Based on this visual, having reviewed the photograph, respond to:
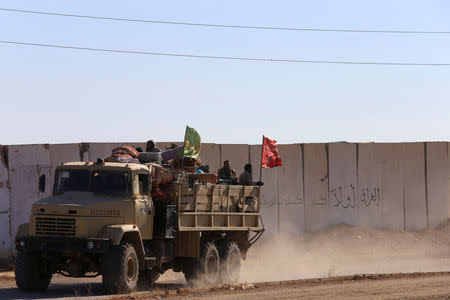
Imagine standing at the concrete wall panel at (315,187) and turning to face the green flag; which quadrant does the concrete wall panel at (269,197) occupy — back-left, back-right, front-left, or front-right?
front-right

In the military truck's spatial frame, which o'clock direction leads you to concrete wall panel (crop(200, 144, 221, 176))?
The concrete wall panel is roughly at 5 o'clock from the military truck.

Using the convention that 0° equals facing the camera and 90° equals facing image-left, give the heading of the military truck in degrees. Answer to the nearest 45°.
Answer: approximately 45°

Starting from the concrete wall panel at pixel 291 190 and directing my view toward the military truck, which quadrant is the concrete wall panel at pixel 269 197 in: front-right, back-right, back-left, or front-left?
front-right

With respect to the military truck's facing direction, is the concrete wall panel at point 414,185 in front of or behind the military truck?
behind

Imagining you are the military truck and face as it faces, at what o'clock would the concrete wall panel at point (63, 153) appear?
The concrete wall panel is roughly at 4 o'clock from the military truck.

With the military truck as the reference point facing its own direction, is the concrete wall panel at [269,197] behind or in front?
behind

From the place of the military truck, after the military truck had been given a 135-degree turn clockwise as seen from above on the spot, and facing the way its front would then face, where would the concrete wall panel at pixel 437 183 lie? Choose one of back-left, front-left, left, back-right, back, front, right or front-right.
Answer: front-right

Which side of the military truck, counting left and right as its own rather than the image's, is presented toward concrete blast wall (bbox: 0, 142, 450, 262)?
back
